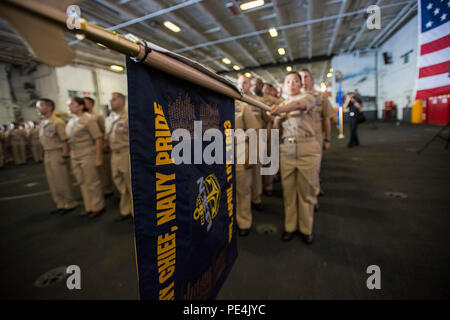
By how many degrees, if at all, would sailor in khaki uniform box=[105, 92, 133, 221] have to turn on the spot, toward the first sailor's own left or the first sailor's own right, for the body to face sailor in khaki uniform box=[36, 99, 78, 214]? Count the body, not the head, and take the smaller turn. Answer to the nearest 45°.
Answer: approximately 90° to the first sailor's own right

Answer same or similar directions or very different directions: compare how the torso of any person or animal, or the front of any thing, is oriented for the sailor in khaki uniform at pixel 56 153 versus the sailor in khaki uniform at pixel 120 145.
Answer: same or similar directions

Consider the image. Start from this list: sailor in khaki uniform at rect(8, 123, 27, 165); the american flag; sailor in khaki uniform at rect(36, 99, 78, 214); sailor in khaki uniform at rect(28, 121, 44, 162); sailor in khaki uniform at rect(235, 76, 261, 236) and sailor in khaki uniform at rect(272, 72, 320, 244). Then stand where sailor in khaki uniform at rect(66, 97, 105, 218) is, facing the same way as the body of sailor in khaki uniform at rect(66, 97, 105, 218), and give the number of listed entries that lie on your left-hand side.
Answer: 3

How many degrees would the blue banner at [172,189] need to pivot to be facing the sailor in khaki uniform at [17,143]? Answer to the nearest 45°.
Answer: approximately 180°

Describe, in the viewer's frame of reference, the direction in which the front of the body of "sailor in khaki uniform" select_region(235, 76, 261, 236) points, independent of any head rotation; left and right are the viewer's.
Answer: facing the viewer and to the left of the viewer

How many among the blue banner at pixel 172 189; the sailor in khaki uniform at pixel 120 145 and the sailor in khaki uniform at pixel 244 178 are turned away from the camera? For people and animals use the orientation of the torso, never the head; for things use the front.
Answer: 0

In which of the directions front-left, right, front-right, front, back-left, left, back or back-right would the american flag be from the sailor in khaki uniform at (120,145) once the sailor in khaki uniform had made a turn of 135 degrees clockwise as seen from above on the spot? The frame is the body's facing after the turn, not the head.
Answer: back-right

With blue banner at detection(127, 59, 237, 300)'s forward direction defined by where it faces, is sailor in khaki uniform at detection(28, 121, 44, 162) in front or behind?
behind
